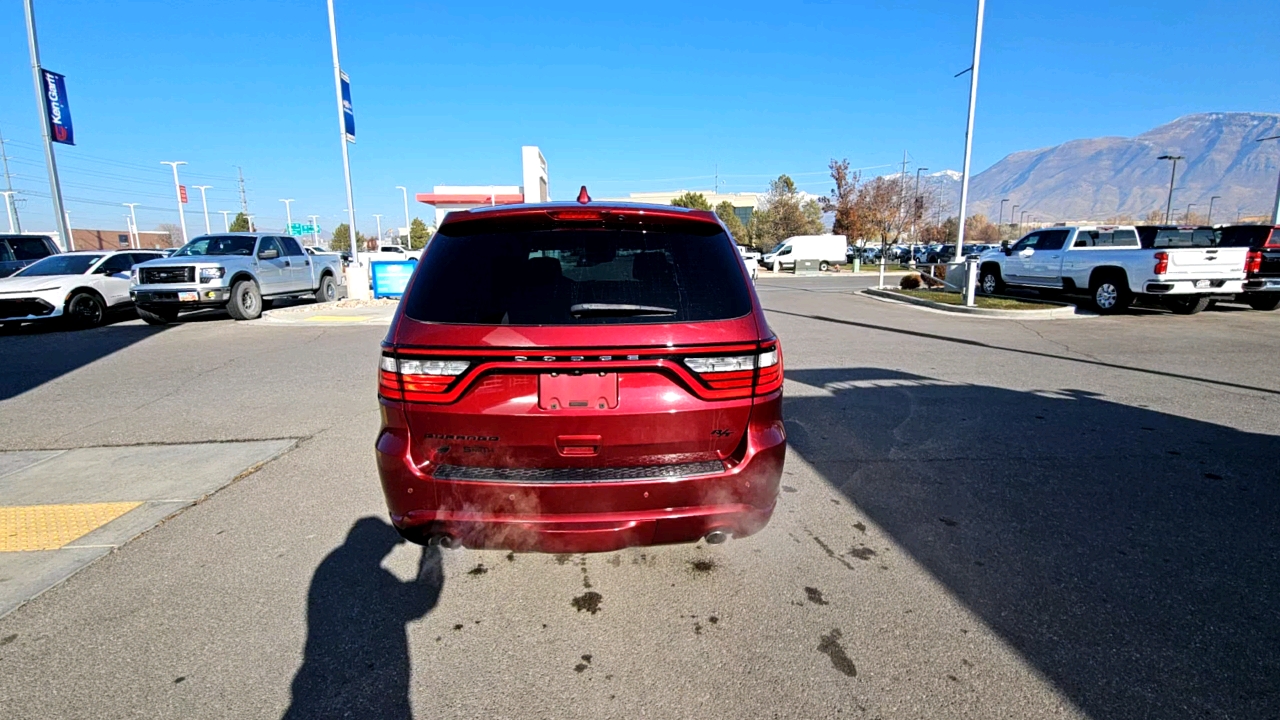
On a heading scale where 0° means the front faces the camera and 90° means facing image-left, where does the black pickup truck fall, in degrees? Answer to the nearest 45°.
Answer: approximately 135°

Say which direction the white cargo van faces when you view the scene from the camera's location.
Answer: facing to the left of the viewer

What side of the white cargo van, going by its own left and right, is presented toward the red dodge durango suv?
left

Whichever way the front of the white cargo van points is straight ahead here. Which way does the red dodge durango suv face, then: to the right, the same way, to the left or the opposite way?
to the right

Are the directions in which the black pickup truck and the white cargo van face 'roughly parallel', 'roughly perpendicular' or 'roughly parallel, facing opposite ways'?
roughly perpendicular

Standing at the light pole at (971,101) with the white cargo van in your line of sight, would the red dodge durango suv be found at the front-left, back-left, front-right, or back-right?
back-left

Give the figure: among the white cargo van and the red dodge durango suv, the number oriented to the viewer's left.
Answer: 1

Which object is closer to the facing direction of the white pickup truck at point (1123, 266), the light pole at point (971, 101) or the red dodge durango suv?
the light pole

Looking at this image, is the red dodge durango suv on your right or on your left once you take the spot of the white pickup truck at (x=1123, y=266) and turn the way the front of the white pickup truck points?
on your left

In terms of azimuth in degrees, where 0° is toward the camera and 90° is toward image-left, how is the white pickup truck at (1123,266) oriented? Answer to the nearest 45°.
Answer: approximately 135°

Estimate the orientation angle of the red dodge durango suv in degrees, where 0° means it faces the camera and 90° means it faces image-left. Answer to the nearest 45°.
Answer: approximately 180°
